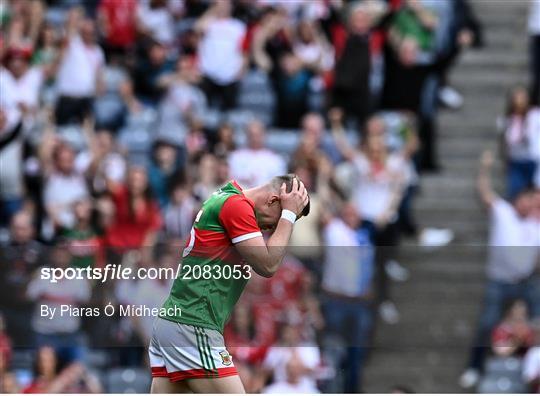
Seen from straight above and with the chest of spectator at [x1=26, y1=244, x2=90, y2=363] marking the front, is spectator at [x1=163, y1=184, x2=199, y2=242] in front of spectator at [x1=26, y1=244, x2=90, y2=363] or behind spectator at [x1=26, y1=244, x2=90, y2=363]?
behind

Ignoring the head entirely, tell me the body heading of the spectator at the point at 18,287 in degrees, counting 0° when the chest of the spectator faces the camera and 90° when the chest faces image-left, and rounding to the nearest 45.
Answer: approximately 0°

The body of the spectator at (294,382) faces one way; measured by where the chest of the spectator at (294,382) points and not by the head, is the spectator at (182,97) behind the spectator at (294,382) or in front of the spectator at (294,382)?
behind
